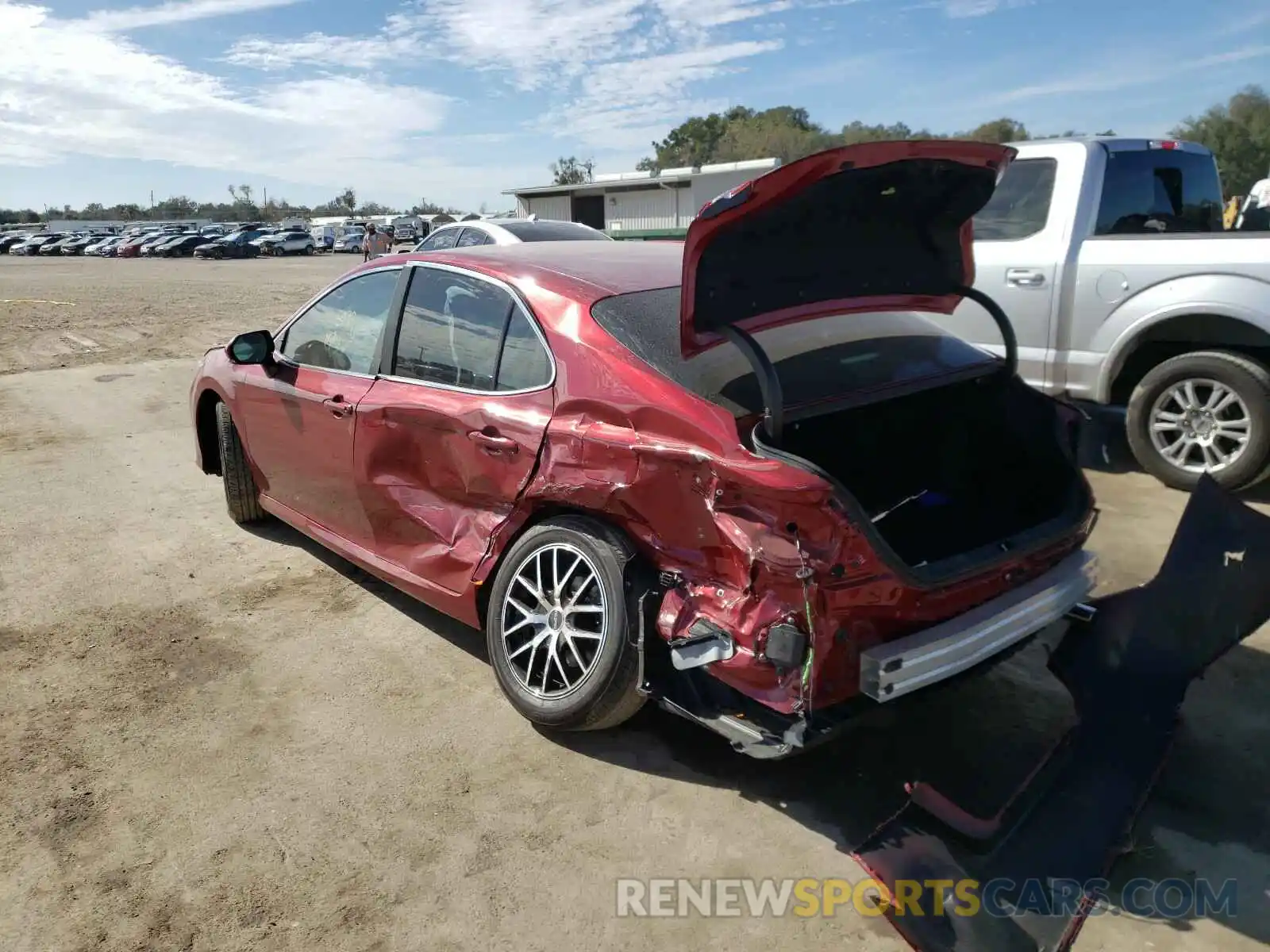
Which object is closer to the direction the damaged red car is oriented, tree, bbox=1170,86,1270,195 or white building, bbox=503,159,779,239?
the white building

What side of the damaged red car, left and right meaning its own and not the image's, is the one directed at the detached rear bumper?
back

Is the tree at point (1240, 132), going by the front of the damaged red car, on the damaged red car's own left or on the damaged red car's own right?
on the damaged red car's own right

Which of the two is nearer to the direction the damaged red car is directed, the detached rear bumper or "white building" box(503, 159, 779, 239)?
the white building

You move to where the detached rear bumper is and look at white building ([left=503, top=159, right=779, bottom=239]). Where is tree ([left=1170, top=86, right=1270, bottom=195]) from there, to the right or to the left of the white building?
right

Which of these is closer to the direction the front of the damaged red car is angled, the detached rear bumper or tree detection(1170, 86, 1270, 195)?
the tree

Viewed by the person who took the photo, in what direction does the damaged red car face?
facing away from the viewer and to the left of the viewer
